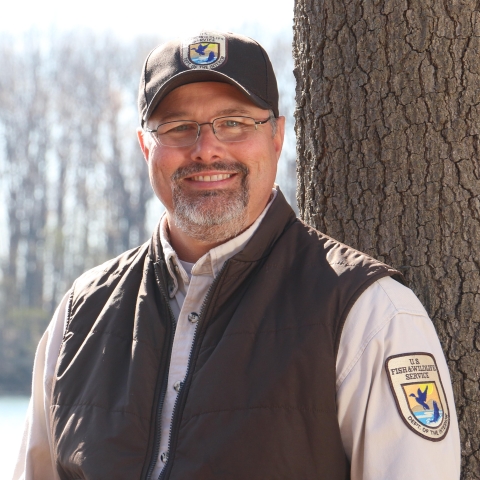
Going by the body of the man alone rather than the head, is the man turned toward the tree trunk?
no

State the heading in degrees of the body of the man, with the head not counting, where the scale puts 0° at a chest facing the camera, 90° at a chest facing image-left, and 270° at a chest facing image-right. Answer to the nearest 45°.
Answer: approximately 45°

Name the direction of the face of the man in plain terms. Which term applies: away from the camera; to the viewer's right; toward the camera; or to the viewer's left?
toward the camera
